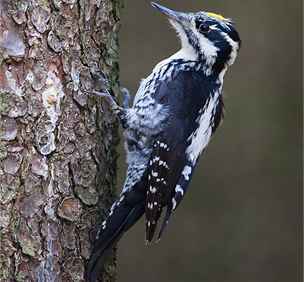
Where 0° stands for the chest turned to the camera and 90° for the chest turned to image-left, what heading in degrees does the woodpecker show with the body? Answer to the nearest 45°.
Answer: approximately 90°
